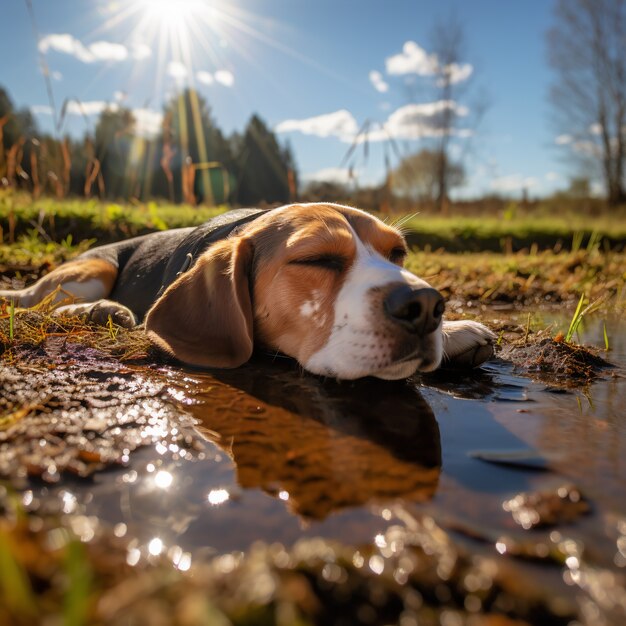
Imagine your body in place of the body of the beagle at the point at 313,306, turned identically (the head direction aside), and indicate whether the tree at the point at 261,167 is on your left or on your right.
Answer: on your left

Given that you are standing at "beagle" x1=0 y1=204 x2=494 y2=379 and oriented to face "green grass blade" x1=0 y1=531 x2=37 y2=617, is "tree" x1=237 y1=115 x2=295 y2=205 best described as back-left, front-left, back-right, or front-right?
back-right

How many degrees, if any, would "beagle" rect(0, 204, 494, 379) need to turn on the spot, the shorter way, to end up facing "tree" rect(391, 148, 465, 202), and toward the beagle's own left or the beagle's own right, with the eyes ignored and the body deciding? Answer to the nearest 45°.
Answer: approximately 135° to the beagle's own left

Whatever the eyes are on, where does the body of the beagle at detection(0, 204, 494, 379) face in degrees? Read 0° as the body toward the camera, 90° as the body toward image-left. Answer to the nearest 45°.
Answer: approximately 315°
